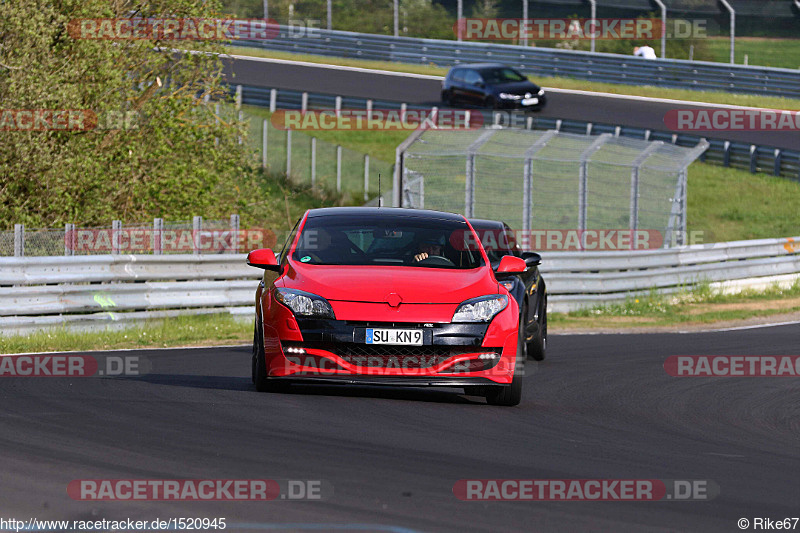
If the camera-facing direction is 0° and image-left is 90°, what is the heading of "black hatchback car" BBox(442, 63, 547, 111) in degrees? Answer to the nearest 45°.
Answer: approximately 315°

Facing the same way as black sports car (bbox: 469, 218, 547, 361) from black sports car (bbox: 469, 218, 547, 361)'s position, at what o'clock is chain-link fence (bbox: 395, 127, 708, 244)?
The chain-link fence is roughly at 6 o'clock from the black sports car.

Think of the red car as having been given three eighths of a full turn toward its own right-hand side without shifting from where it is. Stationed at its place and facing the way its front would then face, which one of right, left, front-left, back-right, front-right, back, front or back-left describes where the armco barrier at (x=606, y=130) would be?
front-right

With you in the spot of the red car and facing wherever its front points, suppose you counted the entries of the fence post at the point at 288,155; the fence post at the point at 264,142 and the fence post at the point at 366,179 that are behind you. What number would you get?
3

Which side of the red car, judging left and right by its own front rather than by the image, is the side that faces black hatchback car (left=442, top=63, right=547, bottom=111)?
back

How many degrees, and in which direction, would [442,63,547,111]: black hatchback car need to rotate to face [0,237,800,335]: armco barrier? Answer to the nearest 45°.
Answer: approximately 45° to its right

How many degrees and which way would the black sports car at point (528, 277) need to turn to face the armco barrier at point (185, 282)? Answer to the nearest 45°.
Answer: approximately 135° to its right

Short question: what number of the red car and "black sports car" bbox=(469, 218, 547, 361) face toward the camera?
2

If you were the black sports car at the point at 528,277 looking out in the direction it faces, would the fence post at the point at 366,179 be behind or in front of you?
behind

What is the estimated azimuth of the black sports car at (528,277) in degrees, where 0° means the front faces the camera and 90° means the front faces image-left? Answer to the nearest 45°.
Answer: approximately 0°

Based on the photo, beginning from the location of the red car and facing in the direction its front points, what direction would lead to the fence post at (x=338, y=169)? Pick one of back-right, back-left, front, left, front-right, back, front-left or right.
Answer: back

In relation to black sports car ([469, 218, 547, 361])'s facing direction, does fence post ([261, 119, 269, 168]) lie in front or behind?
behind
